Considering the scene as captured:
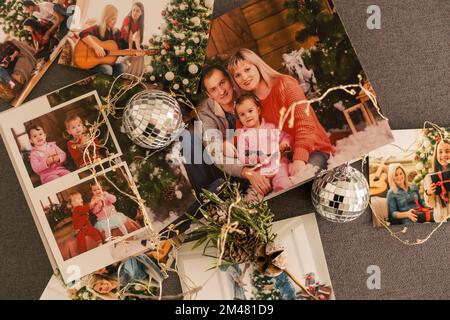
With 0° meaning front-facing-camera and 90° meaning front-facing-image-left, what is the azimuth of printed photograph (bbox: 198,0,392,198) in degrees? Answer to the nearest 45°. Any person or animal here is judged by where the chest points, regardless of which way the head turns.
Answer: approximately 0°
